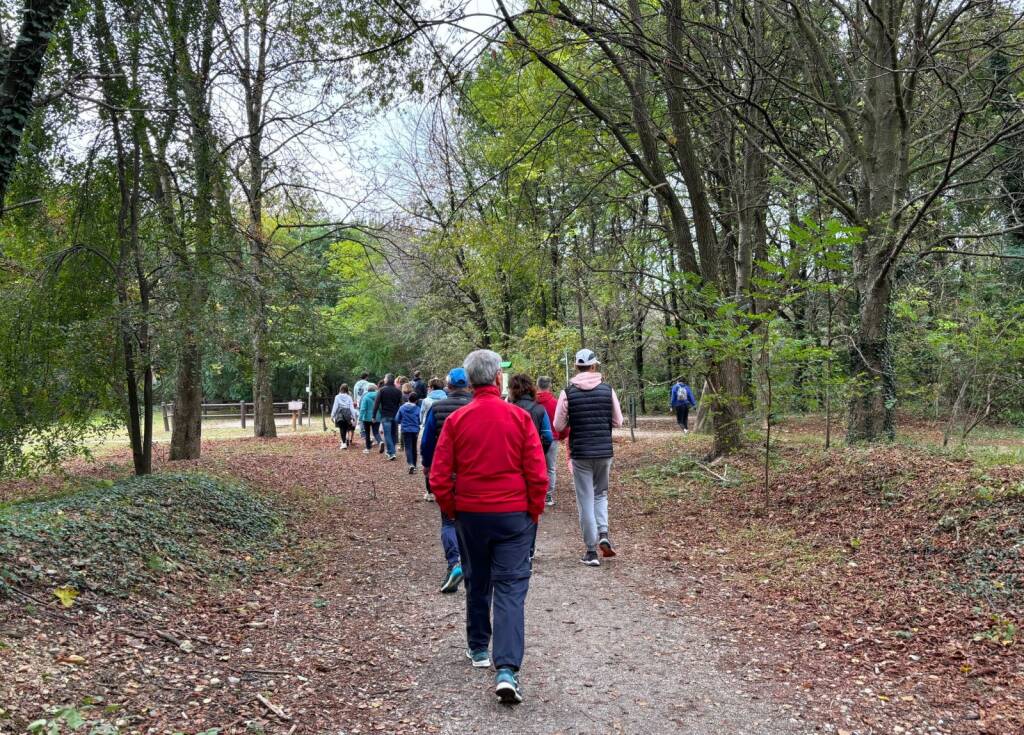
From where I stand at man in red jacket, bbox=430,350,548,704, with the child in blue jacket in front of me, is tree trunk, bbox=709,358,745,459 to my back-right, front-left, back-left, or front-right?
front-right

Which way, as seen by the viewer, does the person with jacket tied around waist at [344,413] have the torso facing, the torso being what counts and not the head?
away from the camera

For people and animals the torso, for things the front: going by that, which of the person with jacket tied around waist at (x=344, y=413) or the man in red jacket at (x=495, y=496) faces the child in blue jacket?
the man in red jacket

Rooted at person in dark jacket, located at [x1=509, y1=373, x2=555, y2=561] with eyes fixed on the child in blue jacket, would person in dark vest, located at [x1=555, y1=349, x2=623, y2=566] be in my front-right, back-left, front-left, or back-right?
back-right

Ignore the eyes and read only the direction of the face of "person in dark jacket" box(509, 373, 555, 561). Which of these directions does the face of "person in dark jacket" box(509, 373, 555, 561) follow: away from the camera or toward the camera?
away from the camera

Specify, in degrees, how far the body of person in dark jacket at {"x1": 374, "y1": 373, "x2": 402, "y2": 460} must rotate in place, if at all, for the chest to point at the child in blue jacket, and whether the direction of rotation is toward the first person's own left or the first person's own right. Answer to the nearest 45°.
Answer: approximately 180°

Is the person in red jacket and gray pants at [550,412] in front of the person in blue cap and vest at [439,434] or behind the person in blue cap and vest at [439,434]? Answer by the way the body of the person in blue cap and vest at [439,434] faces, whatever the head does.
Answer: in front

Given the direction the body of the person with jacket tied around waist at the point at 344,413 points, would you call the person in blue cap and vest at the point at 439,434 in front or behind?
behind

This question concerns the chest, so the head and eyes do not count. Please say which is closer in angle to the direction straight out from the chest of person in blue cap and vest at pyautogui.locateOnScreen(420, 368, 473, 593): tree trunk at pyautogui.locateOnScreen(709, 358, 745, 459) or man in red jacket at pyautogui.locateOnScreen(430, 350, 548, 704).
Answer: the tree trunk

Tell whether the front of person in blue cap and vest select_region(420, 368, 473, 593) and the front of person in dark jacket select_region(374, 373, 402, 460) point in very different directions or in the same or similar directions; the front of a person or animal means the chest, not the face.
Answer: same or similar directions

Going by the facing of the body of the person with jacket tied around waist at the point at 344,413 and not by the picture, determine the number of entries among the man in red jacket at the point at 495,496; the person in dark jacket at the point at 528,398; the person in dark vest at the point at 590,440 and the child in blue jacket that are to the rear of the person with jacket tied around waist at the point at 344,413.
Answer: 4

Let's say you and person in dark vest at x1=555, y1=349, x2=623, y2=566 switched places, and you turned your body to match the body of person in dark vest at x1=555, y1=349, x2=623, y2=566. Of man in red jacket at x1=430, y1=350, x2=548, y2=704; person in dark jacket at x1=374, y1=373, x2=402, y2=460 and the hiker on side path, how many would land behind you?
1

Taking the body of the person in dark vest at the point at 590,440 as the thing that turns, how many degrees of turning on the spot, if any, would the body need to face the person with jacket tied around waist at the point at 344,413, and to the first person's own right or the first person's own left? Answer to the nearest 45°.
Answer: approximately 45° to the first person's own left

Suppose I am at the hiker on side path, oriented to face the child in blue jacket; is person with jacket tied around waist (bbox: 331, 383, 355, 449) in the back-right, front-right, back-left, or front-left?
front-right

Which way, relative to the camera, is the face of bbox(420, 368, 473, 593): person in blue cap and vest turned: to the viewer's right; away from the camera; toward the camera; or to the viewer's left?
away from the camera

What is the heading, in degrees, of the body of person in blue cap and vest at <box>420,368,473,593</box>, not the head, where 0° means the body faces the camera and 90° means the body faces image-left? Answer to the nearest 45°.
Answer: approximately 180°

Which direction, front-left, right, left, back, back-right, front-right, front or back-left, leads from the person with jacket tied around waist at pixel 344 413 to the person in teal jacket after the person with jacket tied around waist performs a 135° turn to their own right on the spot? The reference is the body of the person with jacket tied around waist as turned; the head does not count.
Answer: front

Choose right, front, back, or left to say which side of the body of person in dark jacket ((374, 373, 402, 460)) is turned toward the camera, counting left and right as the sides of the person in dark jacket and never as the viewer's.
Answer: back

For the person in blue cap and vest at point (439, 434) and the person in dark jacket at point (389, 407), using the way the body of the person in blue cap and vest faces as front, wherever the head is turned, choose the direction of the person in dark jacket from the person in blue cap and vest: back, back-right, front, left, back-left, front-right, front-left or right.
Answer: front
